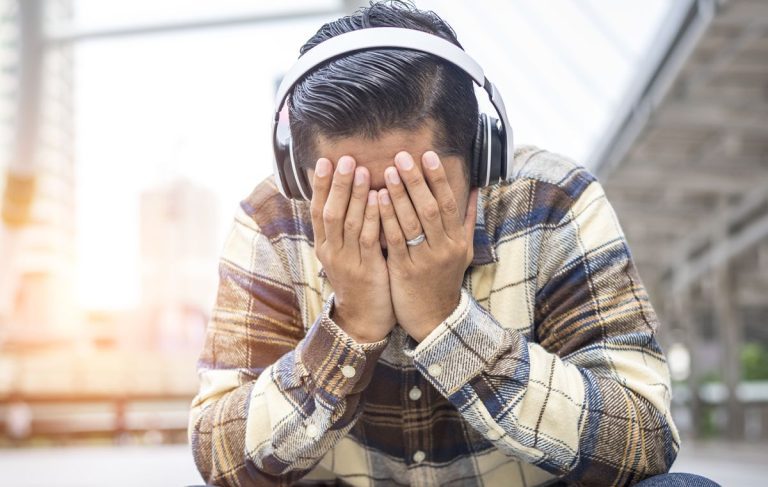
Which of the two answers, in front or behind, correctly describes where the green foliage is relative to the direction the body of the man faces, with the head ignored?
behind

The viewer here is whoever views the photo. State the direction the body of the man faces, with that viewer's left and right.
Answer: facing the viewer

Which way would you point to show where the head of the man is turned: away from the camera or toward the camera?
toward the camera
